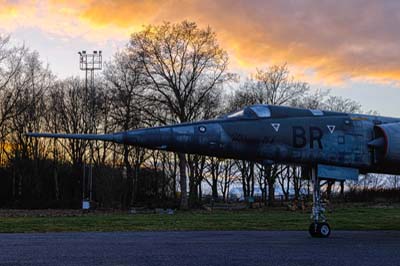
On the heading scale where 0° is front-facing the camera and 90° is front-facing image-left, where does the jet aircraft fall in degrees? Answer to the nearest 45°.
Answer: approximately 90°
